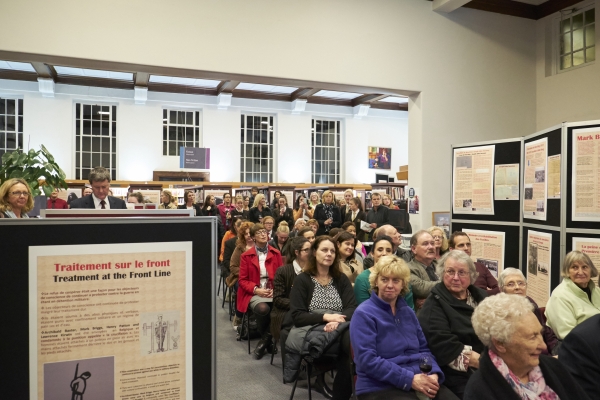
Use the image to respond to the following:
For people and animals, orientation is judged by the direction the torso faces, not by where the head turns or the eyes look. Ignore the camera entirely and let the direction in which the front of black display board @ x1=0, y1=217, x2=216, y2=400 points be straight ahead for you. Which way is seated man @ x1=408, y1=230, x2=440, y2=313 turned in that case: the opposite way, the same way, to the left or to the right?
the same way

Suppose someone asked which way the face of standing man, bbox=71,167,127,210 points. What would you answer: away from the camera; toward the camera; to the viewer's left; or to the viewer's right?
toward the camera

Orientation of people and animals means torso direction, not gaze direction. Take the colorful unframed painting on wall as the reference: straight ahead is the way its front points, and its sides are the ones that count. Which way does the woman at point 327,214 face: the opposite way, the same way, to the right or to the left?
the same way

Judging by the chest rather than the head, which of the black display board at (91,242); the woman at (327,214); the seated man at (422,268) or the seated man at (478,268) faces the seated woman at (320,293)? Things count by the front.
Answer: the woman at (327,214)

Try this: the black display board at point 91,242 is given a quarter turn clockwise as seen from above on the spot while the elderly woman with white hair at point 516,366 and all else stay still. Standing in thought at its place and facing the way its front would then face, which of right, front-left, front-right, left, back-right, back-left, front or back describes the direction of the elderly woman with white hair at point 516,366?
back

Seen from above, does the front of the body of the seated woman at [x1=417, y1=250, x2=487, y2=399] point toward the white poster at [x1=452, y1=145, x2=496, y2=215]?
no

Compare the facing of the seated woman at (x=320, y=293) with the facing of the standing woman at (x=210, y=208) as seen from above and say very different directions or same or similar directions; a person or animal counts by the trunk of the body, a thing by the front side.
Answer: same or similar directions

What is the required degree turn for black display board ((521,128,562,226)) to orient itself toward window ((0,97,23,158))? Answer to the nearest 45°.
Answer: approximately 45° to its right

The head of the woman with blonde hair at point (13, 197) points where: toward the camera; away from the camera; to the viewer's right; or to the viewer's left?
toward the camera

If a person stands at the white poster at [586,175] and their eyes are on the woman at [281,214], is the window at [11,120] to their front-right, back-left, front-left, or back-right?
front-left

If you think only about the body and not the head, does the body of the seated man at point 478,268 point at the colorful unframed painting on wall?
no

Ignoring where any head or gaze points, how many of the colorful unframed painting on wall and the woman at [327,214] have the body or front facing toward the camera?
2

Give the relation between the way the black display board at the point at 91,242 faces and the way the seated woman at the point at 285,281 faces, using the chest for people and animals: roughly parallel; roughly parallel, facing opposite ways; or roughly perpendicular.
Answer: roughly parallel

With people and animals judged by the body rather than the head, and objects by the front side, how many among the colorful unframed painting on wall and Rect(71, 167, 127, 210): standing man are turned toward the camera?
2

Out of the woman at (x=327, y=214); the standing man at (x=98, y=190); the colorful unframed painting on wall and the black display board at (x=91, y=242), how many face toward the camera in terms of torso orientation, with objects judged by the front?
4

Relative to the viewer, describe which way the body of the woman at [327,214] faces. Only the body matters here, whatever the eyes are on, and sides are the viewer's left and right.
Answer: facing the viewer

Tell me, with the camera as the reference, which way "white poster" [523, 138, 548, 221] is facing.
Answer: facing the viewer and to the left of the viewer

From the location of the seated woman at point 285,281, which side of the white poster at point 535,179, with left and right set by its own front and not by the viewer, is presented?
front

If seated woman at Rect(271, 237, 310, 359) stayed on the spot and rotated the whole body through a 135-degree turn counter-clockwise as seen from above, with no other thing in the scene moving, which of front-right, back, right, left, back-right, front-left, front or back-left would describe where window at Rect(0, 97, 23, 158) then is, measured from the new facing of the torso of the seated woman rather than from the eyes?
front-left
